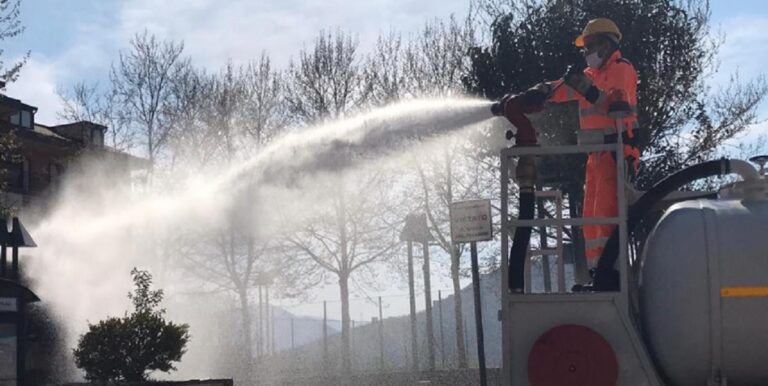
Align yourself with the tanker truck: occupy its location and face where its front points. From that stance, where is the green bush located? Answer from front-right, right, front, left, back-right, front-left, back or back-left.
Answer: back-left

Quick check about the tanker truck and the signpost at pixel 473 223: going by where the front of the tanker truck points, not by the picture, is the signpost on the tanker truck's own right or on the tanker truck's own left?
on the tanker truck's own left

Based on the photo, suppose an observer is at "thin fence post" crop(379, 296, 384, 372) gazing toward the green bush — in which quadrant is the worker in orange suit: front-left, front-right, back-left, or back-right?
front-left

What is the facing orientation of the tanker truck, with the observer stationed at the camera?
facing to the right of the viewer

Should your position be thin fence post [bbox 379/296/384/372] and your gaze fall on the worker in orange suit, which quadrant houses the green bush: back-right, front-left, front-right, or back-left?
front-right

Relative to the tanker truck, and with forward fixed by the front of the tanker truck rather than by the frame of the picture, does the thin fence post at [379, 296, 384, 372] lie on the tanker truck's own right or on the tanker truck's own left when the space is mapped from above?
on the tanker truck's own left
